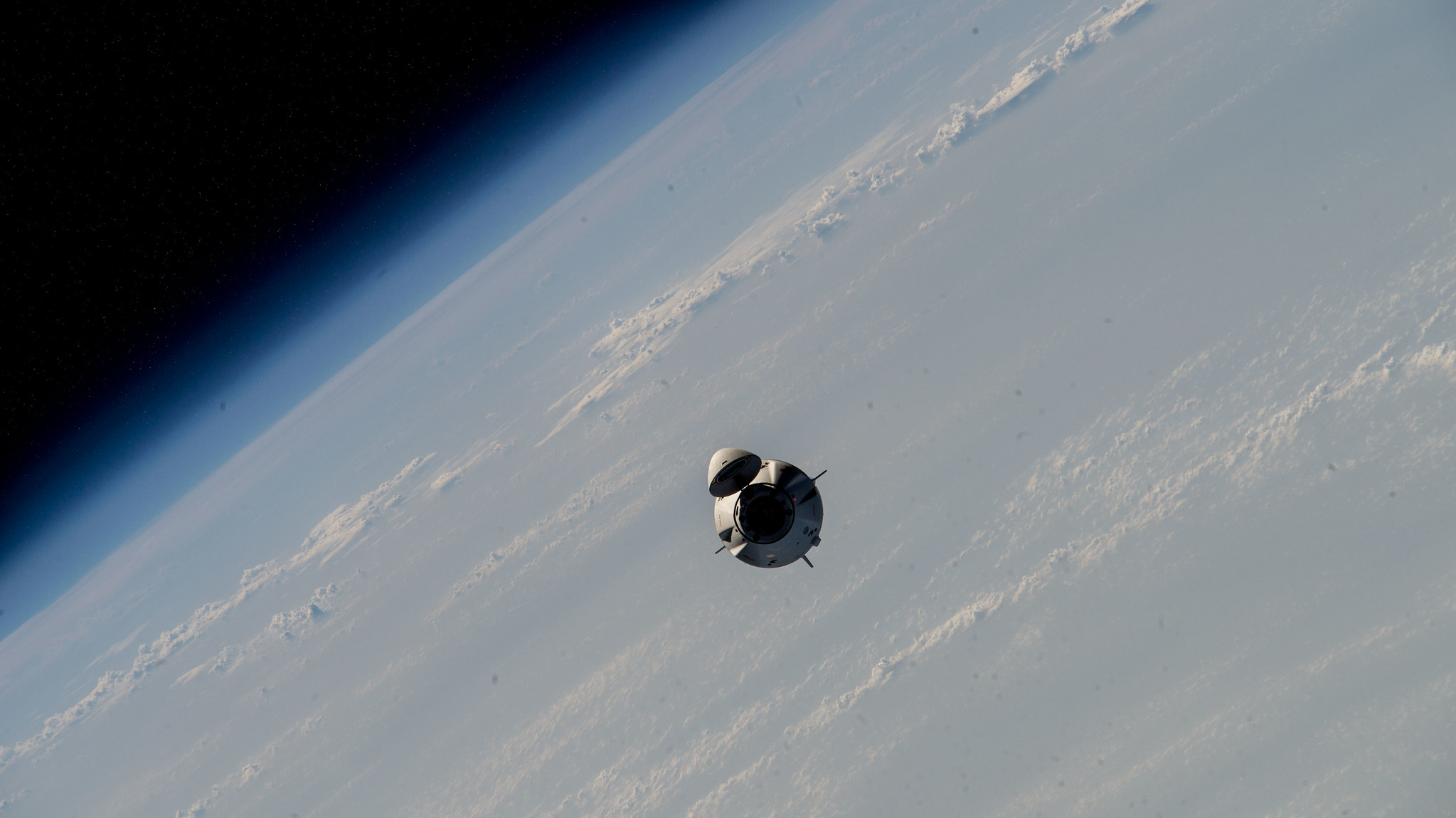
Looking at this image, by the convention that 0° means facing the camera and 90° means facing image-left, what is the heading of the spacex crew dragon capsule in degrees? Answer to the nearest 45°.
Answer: approximately 0°
